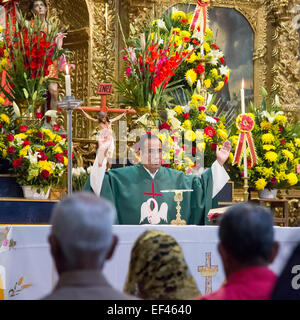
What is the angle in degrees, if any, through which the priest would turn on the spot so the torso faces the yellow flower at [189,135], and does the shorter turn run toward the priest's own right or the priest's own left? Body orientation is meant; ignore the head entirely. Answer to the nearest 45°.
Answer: approximately 180°

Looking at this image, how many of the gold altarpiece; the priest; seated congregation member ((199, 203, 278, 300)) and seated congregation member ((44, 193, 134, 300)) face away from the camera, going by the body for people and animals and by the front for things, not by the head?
2

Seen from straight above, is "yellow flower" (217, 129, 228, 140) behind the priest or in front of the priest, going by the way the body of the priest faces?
behind

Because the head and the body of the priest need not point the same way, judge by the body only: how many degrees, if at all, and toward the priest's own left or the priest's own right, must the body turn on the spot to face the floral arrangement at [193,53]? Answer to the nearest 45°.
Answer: approximately 180°

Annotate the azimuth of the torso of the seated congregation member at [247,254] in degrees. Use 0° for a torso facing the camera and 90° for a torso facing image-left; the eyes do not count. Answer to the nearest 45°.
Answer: approximately 180°

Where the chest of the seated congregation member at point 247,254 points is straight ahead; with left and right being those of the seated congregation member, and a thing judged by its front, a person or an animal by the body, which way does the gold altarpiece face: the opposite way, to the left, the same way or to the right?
the opposite way

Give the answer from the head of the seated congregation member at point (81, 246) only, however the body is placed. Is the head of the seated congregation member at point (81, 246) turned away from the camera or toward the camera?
away from the camera

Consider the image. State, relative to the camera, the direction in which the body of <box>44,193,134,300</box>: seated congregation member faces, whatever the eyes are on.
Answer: away from the camera

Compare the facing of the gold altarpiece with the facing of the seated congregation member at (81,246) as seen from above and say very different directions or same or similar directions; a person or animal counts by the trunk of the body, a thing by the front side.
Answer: very different directions
